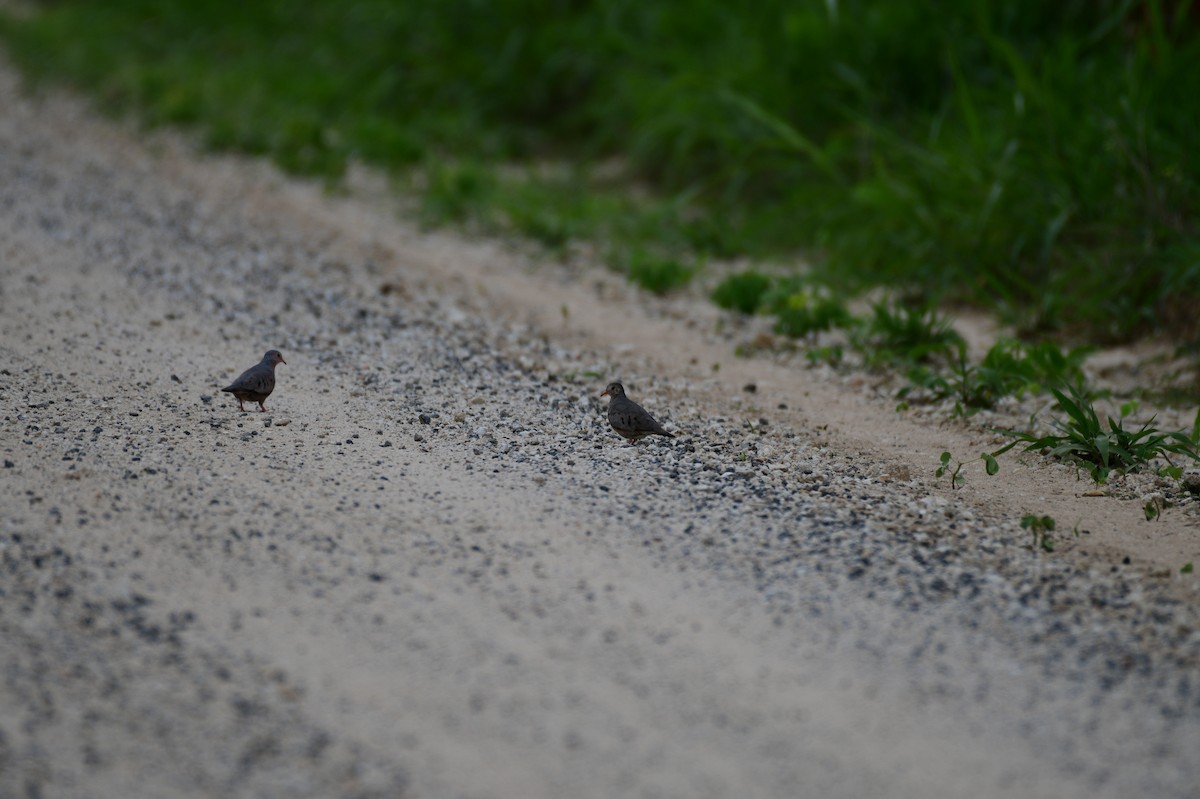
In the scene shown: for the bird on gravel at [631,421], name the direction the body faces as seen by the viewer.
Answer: to the viewer's left

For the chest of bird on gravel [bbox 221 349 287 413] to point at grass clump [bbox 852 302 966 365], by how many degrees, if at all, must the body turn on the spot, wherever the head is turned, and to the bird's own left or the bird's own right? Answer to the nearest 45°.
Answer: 0° — it already faces it

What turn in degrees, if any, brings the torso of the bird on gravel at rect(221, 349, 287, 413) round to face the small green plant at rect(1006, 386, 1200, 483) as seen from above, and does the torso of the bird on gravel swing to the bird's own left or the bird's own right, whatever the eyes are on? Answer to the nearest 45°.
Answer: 0° — it already faces it

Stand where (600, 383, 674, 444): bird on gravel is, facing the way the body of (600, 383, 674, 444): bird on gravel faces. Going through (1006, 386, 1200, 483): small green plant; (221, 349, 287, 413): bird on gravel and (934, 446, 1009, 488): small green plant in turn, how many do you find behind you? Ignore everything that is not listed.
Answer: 2

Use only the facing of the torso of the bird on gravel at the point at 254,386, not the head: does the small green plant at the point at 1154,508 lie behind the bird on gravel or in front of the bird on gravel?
in front

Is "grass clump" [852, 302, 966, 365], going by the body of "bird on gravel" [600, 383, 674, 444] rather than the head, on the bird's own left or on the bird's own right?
on the bird's own right

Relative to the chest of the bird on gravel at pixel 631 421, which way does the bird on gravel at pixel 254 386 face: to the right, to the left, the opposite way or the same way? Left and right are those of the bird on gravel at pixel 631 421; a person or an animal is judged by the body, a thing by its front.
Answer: the opposite way

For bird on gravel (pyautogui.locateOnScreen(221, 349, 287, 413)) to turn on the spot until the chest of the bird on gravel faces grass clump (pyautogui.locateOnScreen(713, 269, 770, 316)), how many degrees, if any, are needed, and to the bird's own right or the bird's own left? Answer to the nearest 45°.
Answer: approximately 45° to the bird's own left

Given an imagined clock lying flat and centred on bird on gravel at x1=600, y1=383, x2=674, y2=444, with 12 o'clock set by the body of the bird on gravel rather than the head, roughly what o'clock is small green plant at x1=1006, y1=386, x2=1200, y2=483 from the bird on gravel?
The small green plant is roughly at 6 o'clock from the bird on gravel.

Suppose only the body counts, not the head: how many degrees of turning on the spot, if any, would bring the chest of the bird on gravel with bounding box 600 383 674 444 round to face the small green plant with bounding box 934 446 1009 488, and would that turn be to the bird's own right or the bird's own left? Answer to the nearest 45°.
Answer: approximately 180°

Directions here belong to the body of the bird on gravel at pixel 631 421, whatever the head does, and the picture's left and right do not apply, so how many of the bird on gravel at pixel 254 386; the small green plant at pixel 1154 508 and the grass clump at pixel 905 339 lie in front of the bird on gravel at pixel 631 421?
1

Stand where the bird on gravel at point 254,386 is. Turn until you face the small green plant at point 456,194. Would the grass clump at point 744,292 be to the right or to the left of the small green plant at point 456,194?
right

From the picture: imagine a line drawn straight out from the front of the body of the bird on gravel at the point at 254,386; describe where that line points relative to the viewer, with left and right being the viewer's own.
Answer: facing to the right of the viewer

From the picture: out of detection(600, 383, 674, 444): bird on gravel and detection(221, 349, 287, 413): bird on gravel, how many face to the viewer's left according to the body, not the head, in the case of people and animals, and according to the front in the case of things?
1

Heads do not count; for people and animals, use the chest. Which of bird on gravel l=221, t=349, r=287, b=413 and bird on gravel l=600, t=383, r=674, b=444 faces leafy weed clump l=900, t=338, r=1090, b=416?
bird on gravel l=221, t=349, r=287, b=413

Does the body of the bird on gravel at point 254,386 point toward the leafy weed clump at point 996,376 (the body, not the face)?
yes
